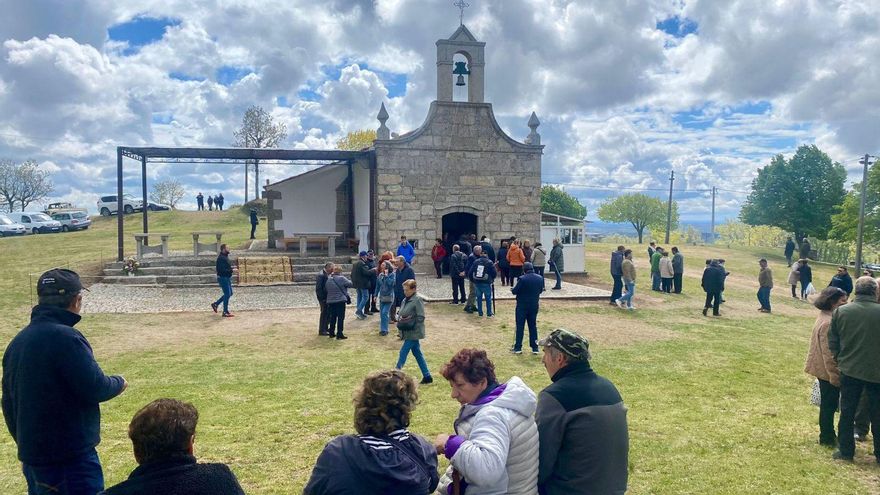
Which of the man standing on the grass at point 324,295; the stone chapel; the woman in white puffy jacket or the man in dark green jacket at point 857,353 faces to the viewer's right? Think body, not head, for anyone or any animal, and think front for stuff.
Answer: the man standing on the grass

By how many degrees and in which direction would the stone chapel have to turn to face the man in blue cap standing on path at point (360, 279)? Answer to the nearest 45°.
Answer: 0° — it already faces them

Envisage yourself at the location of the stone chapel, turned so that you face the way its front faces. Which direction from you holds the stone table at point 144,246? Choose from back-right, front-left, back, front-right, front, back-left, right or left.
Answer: right

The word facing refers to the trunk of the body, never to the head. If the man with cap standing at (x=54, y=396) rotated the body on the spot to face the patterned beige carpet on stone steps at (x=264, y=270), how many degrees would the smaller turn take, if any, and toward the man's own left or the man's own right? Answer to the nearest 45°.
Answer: approximately 45° to the man's own left

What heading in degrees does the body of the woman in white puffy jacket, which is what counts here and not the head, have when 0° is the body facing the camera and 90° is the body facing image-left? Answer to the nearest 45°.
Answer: approximately 90°

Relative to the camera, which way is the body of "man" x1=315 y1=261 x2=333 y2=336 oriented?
to the viewer's right

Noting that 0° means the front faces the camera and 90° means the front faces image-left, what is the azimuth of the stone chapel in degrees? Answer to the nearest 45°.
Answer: approximately 0°

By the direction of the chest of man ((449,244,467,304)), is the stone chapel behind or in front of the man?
in front

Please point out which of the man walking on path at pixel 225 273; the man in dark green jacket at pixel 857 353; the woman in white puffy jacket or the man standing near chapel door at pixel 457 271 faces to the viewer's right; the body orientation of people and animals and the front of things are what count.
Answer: the man walking on path at pixel 225 273

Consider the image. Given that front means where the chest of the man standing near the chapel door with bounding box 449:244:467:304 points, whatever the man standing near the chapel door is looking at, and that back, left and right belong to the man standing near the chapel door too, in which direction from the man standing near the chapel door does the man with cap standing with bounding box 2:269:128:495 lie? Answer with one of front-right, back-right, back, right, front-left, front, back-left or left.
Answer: back
